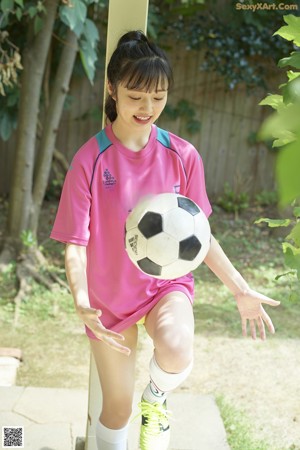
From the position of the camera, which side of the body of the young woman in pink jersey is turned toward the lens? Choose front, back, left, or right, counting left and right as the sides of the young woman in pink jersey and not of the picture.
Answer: front

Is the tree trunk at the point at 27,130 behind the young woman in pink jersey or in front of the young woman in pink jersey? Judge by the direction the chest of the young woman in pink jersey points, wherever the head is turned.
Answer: behind

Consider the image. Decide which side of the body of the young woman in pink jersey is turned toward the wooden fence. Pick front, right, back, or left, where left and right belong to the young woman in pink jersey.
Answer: back
